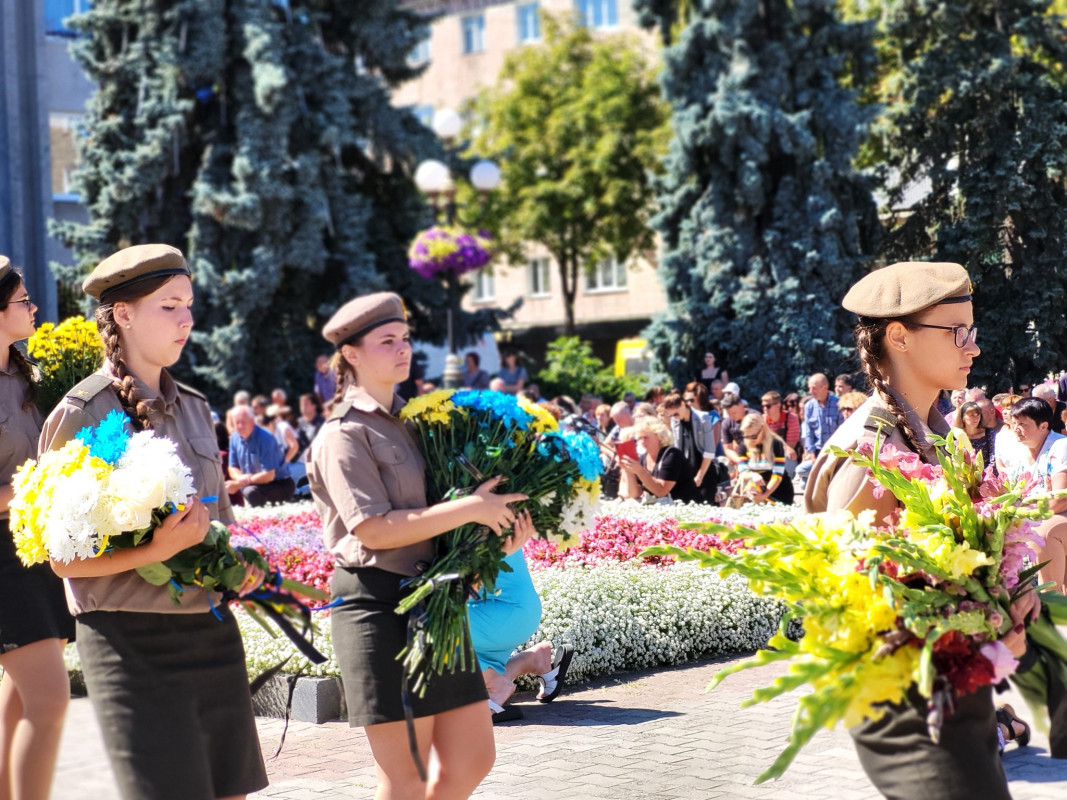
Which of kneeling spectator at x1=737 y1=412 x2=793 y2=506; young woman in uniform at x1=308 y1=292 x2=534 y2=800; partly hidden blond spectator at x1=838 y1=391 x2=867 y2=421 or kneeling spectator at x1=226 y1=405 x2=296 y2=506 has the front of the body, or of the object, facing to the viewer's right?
the young woman in uniform

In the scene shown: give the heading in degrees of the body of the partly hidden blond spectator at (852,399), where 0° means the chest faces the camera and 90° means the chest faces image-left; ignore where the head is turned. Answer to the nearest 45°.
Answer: approximately 45°

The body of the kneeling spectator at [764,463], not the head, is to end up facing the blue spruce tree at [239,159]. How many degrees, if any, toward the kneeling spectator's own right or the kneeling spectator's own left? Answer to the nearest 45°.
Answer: approximately 90° to the kneeling spectator's own right

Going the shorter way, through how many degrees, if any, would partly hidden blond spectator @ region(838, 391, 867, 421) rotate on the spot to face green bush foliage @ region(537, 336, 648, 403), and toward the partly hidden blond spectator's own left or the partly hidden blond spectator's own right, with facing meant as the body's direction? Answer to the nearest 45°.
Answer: approximately 135° to the partly hidden blond spectator's own right

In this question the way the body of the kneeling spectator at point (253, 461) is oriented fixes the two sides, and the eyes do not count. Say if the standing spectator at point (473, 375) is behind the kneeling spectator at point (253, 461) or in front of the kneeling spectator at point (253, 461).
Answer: behind

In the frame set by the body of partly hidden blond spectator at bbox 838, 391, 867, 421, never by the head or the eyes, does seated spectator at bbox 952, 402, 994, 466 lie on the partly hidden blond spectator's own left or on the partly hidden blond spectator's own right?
on the partly hidden blond spectator's own left

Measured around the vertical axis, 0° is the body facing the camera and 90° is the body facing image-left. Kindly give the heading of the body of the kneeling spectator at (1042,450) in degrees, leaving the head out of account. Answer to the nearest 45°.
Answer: approximately 45°

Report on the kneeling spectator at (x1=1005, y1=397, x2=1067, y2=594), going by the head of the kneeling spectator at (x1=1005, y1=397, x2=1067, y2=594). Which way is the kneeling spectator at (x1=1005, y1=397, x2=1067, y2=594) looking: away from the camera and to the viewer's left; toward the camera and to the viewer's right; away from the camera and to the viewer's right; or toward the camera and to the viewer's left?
toward the camera and to the viewer's left

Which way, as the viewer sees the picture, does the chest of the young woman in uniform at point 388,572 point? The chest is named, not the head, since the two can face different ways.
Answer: to the viewer's right

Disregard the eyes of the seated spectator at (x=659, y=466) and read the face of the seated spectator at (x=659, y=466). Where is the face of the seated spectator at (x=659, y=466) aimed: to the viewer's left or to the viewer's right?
to the viewer's left

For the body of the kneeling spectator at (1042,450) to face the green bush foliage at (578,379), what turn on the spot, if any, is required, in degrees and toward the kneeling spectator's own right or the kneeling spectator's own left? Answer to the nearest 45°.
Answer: approximately 90° to the kneeling spectator's own right

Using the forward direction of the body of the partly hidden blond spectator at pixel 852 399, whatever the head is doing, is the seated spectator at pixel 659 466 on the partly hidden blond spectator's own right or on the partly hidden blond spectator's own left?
on the partly hidden blond spectator's own right
